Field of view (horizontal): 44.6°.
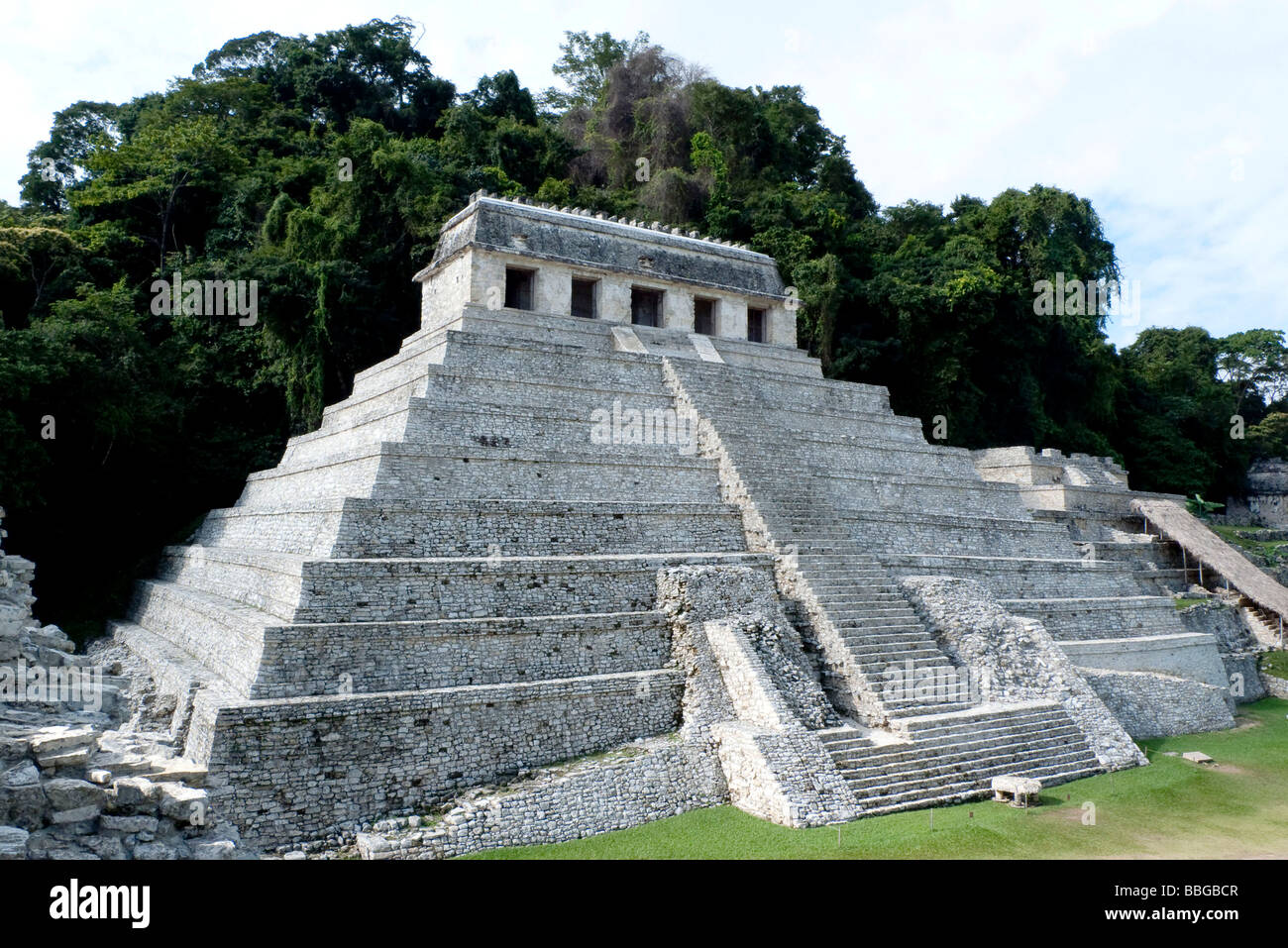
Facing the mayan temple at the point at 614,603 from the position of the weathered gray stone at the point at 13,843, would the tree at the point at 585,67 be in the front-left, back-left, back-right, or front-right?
front-left

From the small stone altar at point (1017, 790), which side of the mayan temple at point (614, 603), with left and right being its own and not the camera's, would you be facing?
front

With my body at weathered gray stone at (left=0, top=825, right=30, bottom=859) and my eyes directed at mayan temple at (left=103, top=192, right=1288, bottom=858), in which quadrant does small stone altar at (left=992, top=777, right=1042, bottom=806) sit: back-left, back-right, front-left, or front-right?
front-right

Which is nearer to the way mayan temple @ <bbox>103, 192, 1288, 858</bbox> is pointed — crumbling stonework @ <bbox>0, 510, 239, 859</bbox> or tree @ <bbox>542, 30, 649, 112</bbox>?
the crumbling stonework

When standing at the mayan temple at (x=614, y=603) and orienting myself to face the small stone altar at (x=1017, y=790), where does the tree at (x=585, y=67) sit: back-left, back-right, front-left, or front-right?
back-left

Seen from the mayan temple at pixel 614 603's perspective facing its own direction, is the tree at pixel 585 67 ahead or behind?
behind

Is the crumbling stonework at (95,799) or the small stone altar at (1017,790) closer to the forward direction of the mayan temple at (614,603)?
the small stone altar

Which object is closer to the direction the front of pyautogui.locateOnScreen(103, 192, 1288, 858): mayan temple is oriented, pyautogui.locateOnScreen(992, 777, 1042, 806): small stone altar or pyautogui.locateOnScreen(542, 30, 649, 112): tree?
the small stone altar

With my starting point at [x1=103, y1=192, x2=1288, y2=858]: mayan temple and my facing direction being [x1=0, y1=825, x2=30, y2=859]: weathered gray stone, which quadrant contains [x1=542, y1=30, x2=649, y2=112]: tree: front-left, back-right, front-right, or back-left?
back-right

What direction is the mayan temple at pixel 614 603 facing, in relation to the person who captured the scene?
facing the viewer and to the right of the viewer
